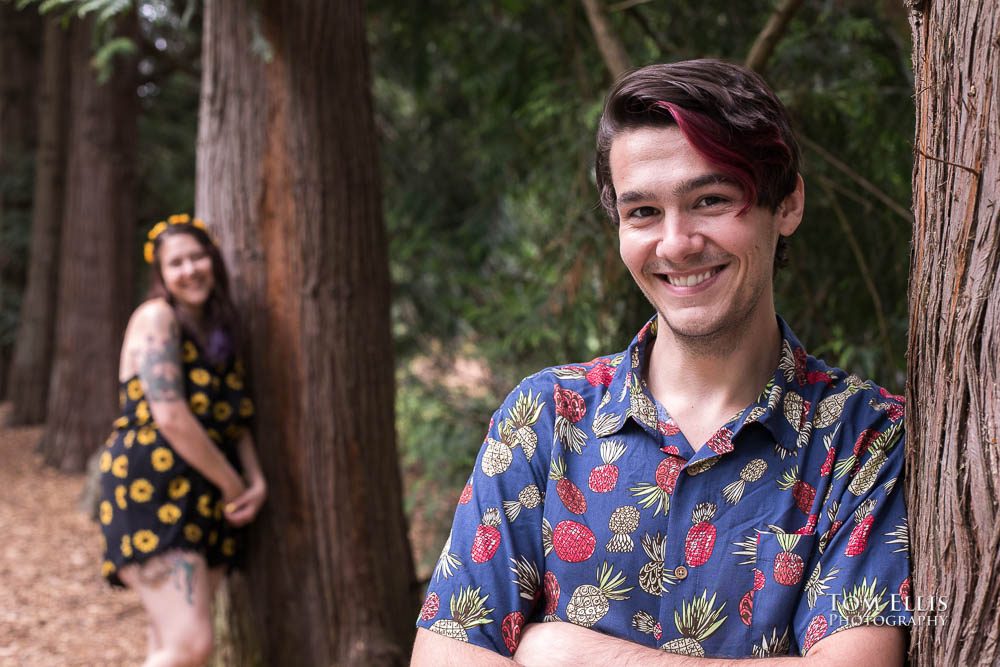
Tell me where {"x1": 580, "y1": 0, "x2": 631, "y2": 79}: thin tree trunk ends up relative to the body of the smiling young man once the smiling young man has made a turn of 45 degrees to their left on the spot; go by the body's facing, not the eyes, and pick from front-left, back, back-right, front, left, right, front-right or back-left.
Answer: back-left

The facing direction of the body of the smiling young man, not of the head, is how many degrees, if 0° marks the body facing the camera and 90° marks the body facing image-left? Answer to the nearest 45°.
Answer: approximately 0°

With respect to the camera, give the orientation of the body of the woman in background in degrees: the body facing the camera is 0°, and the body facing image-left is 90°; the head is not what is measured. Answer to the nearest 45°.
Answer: approximately 315°

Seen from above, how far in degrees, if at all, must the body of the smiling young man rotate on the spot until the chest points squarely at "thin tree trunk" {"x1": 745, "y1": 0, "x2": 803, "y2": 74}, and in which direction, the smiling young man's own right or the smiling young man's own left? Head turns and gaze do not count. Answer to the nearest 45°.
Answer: approximately 180°

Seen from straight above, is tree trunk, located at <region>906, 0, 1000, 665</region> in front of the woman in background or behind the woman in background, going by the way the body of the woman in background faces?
in front

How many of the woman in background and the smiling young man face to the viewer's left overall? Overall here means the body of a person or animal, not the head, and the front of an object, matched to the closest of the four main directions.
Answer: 0

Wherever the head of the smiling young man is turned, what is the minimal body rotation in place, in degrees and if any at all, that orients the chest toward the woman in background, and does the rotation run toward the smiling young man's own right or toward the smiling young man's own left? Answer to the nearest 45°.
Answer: approximately 135° to the smiling young man's own right

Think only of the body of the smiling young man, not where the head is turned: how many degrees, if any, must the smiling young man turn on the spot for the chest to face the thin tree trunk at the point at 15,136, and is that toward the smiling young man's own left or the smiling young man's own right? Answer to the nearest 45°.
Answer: approximately 135° to the smiling young man's own right

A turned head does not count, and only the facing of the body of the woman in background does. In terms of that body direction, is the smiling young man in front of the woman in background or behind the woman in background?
in front

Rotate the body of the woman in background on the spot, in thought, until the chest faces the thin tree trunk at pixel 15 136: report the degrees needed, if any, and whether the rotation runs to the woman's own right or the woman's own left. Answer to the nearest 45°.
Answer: approximately 135° to the woman's own left
